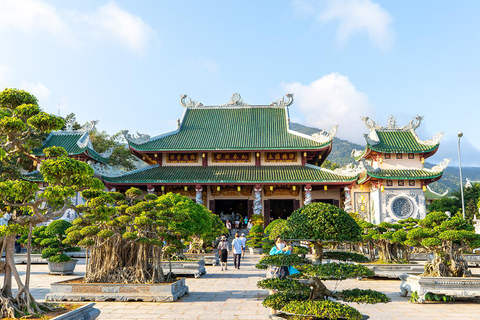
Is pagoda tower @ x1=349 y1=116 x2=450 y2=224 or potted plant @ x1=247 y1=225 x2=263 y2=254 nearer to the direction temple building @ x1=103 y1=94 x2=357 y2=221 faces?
the potted plant

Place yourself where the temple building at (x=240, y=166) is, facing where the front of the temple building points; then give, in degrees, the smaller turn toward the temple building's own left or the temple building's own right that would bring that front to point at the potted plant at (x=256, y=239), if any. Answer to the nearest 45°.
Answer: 0° — it already faces it

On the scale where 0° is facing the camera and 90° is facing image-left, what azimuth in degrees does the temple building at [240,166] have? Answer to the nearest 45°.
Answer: approximately 0°

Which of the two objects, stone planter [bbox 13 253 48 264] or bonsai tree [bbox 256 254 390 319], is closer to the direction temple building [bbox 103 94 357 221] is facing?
the bonsai tree

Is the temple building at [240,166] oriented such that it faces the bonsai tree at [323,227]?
yes

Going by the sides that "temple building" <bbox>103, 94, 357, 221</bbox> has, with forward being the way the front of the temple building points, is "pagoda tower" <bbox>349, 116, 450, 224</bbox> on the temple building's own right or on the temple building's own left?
on the temple building's own left

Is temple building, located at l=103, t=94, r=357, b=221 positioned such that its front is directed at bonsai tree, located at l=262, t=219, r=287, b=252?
yes

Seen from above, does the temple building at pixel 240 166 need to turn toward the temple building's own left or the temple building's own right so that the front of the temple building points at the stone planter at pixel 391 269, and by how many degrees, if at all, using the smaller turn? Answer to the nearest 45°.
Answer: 0° — it already faces it

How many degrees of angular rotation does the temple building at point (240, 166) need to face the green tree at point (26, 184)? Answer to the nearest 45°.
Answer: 0° — it already faces it

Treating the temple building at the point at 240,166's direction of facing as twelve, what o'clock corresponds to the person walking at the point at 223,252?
The person walking is roughly at 12 o'clock from the temple building.
